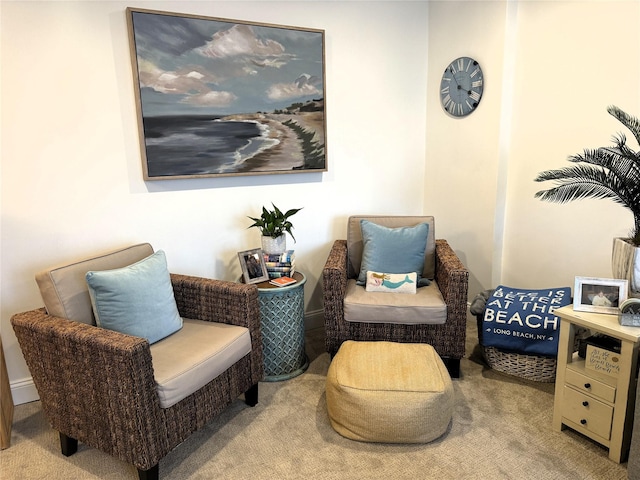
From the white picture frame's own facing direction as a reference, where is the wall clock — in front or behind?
behind

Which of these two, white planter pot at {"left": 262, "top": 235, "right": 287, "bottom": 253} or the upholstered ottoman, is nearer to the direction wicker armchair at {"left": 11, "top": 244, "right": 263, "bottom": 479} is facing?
the upholstered ottoman

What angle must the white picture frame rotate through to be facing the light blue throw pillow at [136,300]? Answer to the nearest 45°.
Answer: approximately 45° to its right

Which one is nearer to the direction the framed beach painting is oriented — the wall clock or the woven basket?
the woven basket

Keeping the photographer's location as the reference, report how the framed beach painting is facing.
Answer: facing the viewer and to the right of the viewer

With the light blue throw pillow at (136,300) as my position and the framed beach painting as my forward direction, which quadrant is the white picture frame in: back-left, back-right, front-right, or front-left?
front-right

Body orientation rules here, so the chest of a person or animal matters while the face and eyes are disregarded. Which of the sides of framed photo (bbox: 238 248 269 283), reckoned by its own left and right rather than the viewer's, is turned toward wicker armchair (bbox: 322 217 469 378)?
left

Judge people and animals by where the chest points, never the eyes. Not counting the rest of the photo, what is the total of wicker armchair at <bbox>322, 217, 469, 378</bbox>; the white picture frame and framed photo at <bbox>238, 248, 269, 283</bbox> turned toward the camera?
3

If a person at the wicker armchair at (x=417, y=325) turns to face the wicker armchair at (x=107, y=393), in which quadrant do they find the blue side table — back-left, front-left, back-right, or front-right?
front-right

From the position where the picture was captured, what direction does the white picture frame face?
facing the viewer

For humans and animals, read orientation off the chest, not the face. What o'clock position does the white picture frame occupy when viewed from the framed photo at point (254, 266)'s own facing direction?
The white picture frame is roughly at 10 o'clock from the framed photo.

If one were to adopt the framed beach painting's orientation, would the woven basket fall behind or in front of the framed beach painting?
in front

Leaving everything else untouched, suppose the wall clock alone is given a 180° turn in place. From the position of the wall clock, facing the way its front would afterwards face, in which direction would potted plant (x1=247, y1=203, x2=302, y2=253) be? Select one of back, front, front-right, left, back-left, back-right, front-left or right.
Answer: back

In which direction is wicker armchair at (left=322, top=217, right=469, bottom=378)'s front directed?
toward the camera

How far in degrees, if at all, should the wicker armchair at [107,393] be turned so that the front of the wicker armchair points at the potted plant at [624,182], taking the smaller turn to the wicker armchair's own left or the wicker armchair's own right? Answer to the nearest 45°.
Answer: approximately 45° to the wicker armchair's own left

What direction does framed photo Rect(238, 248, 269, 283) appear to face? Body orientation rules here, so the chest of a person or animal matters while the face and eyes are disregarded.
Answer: toward the camera
